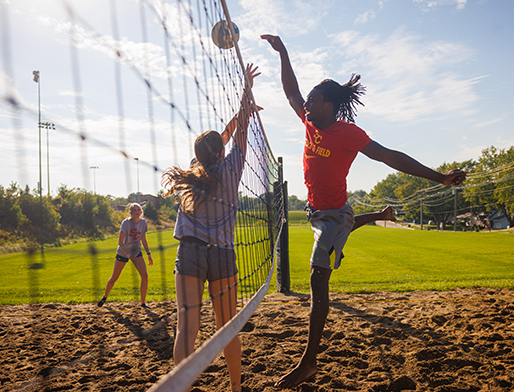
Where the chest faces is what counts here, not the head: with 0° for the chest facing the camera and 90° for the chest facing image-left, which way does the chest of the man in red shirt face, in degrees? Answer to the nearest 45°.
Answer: approximately 45°
